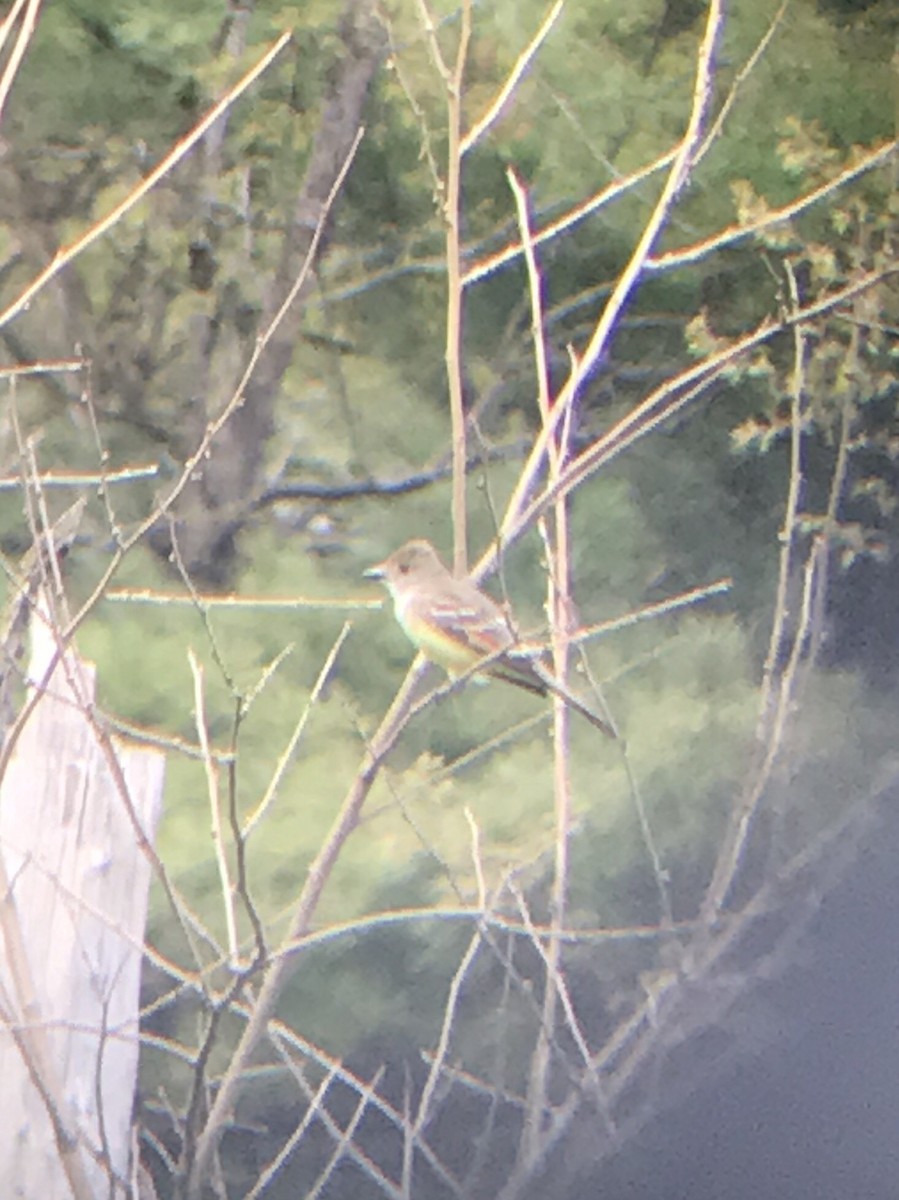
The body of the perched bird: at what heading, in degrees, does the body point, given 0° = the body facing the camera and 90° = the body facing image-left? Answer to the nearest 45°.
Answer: approximately 90°
